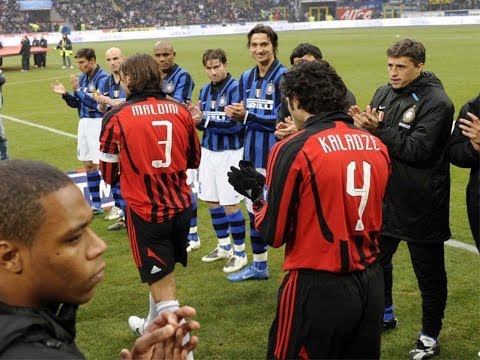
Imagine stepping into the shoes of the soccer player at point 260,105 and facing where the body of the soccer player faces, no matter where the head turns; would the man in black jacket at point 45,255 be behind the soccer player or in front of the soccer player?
in front

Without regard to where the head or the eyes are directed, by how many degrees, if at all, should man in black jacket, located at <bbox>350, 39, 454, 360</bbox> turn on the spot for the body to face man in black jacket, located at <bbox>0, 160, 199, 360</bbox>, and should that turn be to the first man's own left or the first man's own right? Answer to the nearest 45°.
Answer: approximately 45° to the first man's own left

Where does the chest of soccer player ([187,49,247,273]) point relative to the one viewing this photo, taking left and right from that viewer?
facing the viewer and to the left of the viewer

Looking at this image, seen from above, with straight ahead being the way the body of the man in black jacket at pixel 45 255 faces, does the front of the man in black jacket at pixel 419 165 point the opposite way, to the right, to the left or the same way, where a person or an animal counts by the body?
the opposite way

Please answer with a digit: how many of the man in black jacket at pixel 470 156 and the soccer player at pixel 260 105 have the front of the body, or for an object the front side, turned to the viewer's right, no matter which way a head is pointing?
0

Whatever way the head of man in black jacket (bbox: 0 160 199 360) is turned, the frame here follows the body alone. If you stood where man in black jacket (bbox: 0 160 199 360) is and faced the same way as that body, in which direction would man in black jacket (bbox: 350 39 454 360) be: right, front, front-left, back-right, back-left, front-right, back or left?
front-left

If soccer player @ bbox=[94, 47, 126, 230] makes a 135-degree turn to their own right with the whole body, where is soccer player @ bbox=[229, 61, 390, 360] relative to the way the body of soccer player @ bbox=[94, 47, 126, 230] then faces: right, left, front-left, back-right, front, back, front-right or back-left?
back

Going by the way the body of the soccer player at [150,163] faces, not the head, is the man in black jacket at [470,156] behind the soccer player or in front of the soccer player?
behind

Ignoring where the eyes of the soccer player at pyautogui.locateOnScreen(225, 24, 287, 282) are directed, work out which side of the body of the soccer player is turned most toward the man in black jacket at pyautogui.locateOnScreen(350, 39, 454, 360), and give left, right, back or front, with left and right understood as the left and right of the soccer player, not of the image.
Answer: left

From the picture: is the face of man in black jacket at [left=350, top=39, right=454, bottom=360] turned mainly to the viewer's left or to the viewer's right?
to the viewer's left

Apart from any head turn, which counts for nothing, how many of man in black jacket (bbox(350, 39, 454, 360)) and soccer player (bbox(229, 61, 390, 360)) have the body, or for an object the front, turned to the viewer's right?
0

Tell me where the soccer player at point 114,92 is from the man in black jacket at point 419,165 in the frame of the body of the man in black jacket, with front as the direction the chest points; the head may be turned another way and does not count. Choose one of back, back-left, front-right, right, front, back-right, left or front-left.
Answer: right

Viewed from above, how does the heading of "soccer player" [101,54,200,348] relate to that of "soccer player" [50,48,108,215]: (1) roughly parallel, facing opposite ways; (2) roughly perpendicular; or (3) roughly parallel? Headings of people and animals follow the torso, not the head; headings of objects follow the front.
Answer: roughly perpendicular

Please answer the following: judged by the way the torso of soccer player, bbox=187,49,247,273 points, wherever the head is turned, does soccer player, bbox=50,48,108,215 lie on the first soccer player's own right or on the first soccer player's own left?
on the first soccer player's own right

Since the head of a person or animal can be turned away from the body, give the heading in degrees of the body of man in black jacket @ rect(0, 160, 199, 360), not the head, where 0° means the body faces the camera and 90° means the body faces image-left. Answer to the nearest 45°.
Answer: approximately 270°
